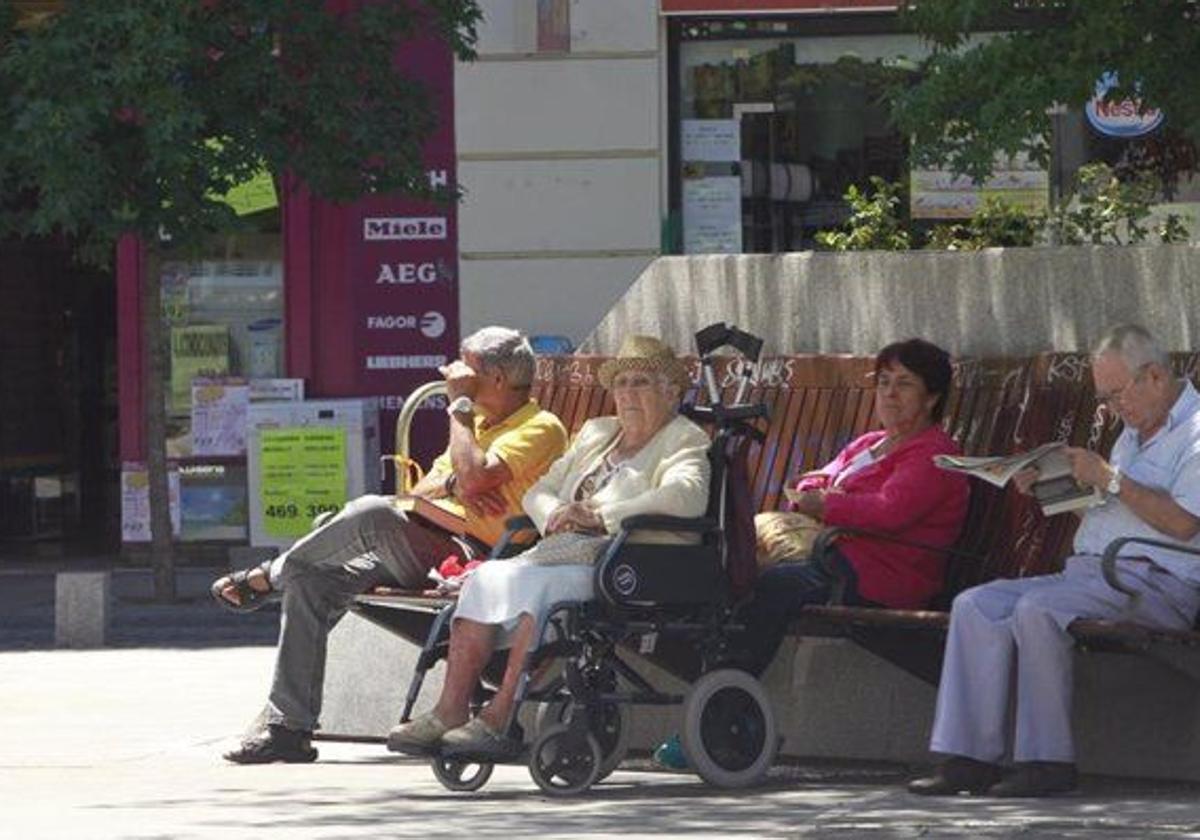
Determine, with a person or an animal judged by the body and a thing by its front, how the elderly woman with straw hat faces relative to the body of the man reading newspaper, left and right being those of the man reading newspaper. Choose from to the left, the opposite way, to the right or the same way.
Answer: the same way

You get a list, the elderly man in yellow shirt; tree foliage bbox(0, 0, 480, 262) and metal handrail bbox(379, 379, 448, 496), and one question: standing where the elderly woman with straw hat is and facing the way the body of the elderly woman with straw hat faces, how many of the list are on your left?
0

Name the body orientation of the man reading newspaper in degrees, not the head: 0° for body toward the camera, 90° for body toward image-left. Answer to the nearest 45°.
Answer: approximately 45°

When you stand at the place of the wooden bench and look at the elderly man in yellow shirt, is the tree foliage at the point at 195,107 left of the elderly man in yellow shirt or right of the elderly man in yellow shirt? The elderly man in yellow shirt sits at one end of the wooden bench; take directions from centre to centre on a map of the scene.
right

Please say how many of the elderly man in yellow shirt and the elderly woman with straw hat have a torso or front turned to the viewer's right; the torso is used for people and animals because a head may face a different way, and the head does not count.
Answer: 0

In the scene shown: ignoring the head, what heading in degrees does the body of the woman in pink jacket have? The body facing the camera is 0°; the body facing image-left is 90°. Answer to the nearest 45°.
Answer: approximately 45°

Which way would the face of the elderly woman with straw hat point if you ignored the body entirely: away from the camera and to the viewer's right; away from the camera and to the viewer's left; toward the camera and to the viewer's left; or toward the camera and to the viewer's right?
toward the camera and to the viewer's left

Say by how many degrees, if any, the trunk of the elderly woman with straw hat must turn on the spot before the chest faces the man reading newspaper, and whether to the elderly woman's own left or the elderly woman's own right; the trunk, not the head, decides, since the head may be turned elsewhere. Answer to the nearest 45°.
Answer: approximately 135° to the elderly woman's own left

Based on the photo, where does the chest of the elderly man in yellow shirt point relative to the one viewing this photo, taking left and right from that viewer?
facing to the left of the viewer

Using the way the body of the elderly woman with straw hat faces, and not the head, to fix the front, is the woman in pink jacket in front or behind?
behind

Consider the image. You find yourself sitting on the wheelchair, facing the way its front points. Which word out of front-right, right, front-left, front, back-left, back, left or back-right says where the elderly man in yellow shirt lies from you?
right

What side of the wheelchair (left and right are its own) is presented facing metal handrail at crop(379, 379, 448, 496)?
right

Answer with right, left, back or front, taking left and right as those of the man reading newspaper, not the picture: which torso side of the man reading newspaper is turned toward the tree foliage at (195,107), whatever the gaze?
right

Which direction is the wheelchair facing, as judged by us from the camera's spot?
facing the viewer and to the left of the viewer

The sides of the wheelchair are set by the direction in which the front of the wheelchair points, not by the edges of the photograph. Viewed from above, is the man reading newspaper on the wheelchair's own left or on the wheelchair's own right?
on the wheelchair's own left

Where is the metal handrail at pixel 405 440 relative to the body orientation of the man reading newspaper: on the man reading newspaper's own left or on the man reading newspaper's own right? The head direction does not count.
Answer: on the man reading newspaper's own right
